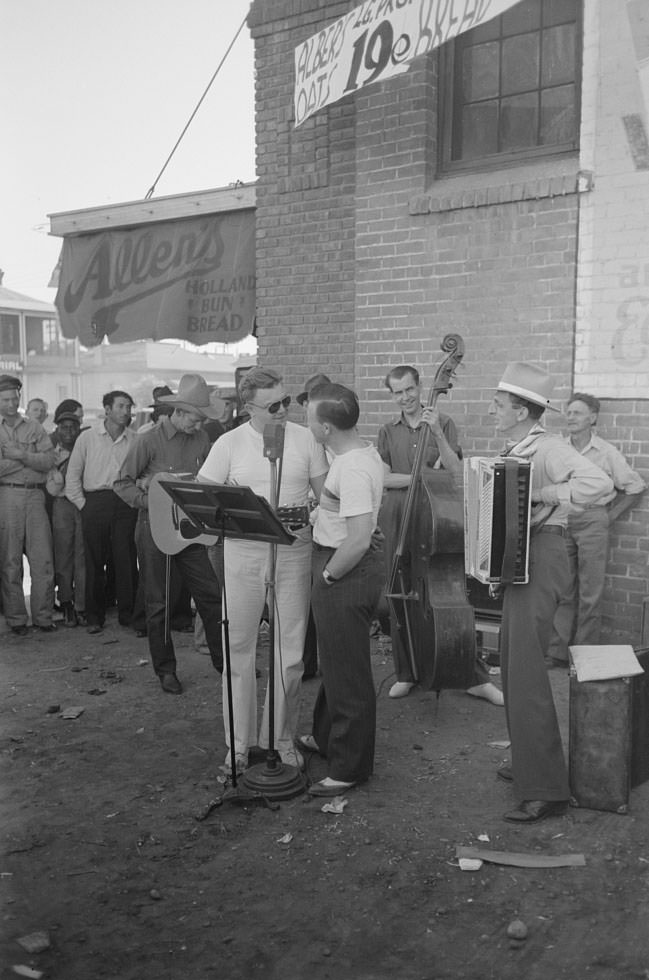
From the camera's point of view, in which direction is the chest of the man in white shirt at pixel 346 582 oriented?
to the viewer's left

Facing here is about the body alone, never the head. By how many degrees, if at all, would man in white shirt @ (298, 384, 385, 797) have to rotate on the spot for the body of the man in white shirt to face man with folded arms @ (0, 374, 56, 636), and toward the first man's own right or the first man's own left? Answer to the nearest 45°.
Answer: approximately 45° to the first man's own right

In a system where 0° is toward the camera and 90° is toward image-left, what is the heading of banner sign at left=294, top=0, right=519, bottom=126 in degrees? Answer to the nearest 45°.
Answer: approximately 45°

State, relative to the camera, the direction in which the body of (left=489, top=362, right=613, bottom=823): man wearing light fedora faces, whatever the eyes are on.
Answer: to the viewer's left

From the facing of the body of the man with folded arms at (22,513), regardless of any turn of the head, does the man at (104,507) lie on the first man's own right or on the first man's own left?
on the first man's own left
